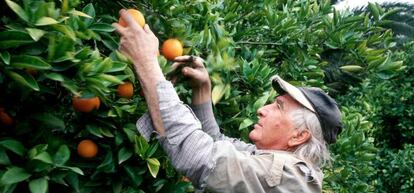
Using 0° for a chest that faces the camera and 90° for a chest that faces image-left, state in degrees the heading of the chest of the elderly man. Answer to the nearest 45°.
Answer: approximately 90°

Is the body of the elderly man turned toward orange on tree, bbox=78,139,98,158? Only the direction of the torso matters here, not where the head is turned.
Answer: yes

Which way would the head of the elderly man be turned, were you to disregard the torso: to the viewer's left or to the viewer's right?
to the viewer's left

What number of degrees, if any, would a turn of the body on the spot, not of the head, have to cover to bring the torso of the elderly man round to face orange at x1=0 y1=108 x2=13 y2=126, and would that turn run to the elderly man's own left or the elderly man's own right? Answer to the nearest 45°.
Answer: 0° — they already face it
